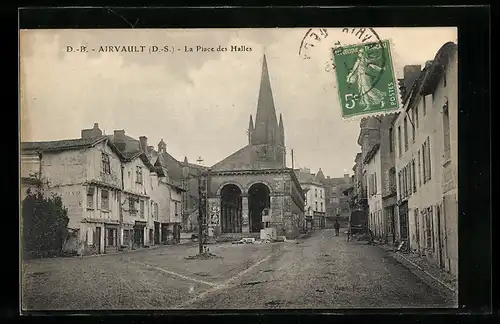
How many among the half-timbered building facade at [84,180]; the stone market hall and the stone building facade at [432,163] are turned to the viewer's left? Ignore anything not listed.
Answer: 1

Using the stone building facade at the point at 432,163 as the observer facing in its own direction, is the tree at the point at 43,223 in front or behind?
in front

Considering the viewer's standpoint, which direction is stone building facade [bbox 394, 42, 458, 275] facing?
facing to the left of the viewer

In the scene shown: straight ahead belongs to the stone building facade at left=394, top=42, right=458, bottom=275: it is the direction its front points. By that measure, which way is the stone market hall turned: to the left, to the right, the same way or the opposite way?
to the left

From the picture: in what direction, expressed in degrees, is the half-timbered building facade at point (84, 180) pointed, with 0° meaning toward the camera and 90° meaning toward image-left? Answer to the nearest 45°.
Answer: approximately 315°

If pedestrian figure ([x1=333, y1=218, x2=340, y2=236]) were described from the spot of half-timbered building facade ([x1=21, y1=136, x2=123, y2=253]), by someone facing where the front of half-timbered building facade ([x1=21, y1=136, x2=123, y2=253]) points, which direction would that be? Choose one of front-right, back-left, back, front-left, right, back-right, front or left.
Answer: front-left
